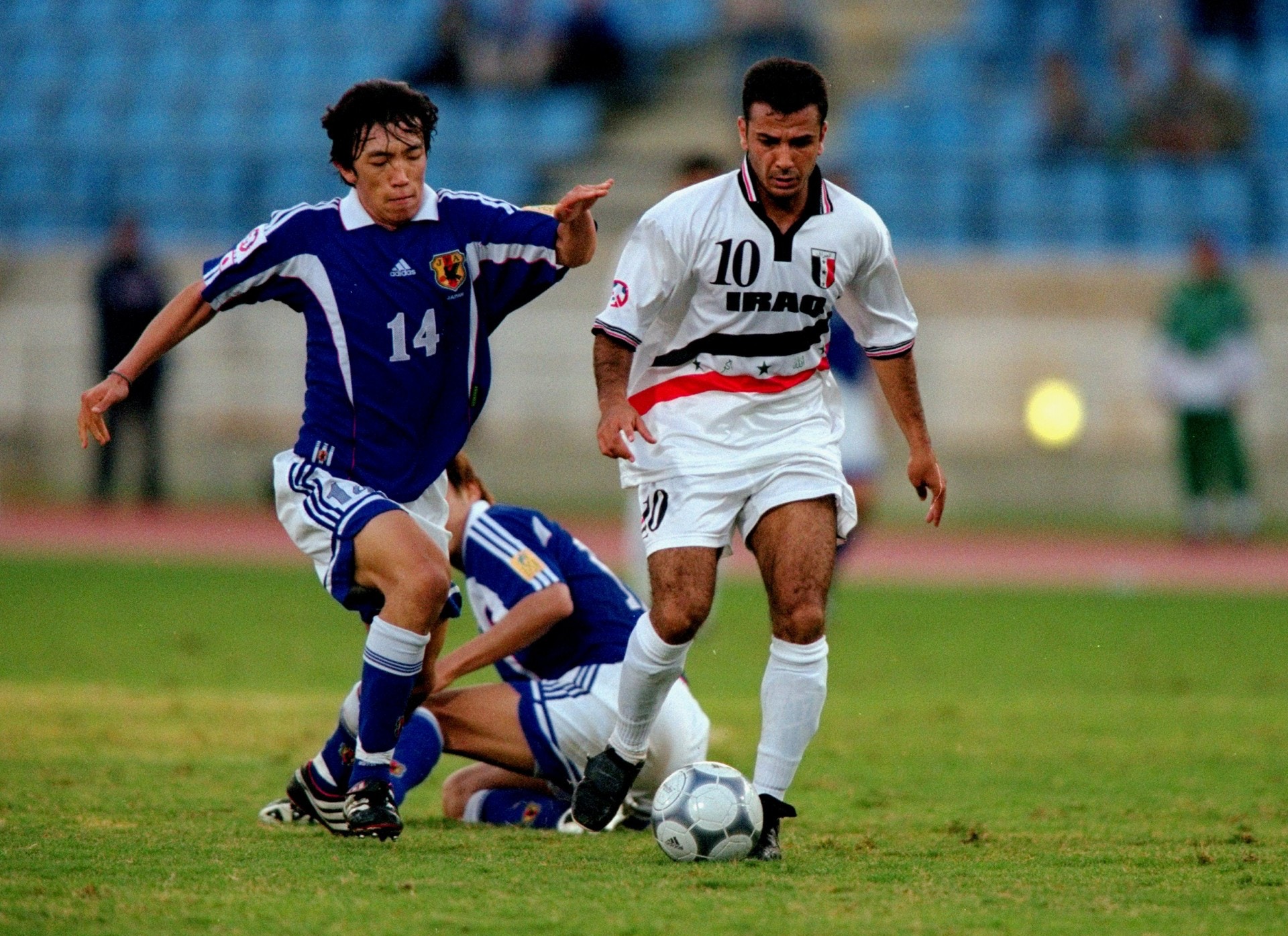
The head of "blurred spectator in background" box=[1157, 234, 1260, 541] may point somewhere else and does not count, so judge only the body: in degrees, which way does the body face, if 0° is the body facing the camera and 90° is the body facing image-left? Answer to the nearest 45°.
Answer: approximately 0°

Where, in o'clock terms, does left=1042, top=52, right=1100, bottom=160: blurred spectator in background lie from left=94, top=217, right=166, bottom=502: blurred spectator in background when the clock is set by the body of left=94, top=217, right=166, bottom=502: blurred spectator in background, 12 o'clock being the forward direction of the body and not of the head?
left=1042, top=52, right=1100, bottom=160: blurred spectator in background is roughly at 7 o'clock from left=94, top=217, right=166, bottom=502: blurred spectator in background.

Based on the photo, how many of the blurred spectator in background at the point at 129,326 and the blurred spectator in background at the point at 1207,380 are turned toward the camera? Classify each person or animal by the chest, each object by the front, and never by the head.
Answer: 2

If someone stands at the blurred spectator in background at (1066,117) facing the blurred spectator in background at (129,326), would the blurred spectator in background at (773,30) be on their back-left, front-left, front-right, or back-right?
front-right

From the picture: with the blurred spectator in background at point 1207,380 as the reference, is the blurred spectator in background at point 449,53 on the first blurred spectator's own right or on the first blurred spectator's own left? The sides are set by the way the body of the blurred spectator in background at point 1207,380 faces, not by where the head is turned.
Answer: on the first blurred spectator's own right

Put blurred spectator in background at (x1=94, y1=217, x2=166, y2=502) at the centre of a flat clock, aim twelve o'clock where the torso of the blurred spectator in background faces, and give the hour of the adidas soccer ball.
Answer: The adidas soccer ball is roughly at 12 o'clock from the blurred spectator in background.

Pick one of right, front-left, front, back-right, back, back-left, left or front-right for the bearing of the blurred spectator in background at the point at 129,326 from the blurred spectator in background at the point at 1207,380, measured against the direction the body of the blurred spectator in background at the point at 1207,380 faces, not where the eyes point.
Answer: right

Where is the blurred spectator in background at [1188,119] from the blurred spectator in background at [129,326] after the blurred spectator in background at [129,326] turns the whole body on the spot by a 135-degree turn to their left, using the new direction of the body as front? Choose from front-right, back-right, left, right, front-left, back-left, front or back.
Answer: front-right

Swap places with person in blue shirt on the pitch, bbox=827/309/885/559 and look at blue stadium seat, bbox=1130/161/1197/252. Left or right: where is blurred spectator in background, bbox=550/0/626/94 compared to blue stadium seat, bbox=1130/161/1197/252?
left

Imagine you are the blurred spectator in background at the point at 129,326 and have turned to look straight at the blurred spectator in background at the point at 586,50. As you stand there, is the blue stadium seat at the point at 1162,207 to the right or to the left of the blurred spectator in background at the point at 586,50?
right

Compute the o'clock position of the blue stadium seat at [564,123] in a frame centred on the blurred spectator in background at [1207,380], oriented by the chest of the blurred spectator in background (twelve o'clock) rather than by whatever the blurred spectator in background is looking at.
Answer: The blue stadium seat is roughly at 4 o'clock from the blurred spectator in background.

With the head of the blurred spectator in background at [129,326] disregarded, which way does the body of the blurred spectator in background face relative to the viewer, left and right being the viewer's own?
facing the viewer
